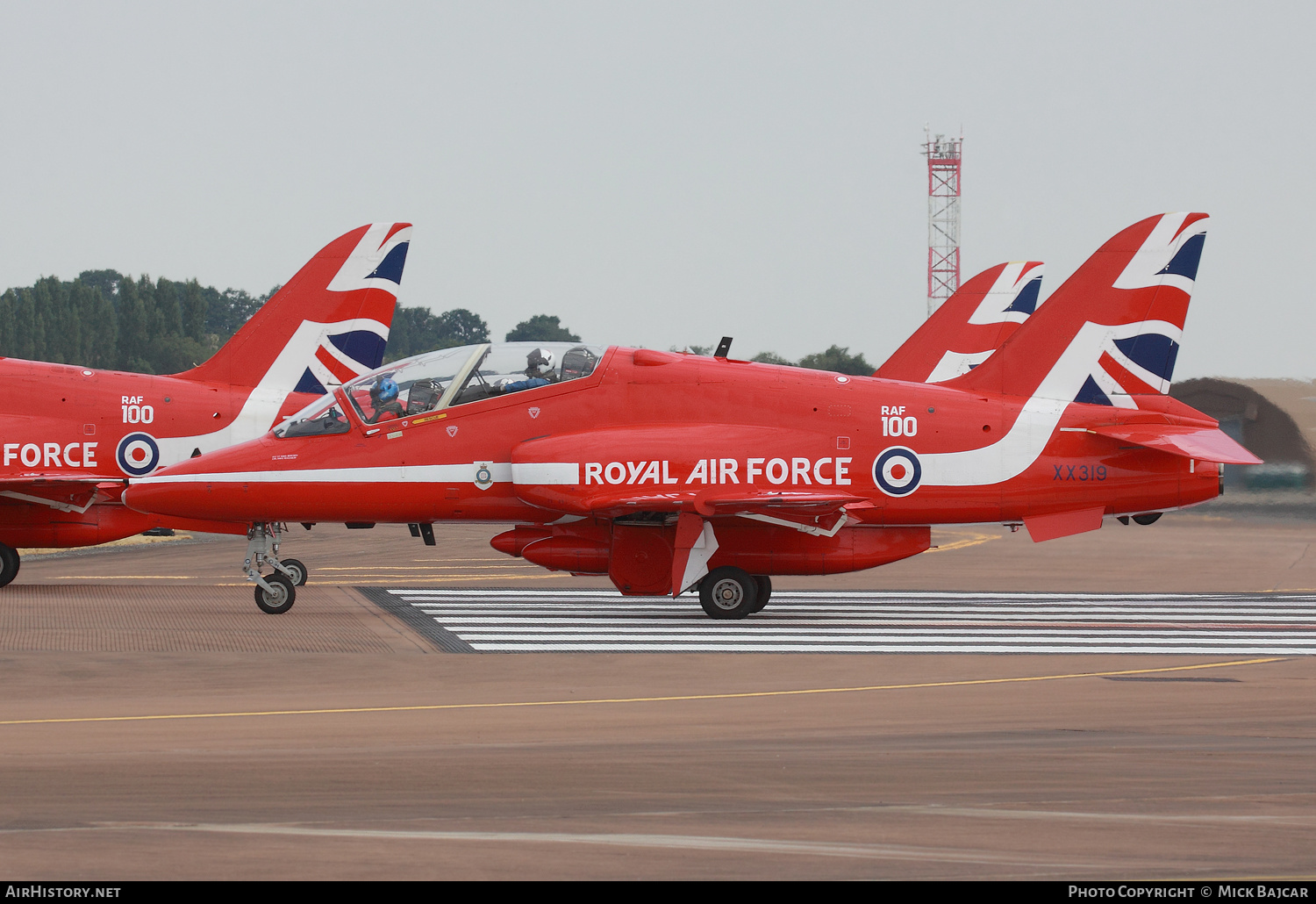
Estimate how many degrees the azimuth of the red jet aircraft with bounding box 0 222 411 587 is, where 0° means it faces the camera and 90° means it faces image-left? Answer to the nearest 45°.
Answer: approximately 90°

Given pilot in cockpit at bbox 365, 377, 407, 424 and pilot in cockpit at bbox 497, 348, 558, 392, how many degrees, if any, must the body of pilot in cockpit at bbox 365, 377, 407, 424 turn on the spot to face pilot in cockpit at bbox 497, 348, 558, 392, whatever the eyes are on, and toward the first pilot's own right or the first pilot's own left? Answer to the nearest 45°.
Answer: approximately 180°

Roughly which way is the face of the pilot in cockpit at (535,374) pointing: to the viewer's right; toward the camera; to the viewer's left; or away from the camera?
to the viewer's left

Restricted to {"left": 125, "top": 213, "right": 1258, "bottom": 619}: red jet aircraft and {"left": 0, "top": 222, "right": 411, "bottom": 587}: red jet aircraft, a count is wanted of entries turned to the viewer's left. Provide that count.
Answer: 2

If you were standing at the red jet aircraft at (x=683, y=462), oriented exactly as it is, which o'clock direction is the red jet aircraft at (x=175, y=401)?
the red jet aircraft at (x=175, y=401) is roughly at 1 o'clock from the red jet aircraft at (x=683, y=462).

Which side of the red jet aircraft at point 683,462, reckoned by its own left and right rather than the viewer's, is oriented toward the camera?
left

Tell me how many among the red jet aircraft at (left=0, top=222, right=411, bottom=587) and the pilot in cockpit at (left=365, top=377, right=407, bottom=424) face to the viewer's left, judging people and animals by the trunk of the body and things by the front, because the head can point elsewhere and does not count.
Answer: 2

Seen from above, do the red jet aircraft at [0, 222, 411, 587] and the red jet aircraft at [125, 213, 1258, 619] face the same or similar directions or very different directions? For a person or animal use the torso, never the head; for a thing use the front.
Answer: same or similar directions

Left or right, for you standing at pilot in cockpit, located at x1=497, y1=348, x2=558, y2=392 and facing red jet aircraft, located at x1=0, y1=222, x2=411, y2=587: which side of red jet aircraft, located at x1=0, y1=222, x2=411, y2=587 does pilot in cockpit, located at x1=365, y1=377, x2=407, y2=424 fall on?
left

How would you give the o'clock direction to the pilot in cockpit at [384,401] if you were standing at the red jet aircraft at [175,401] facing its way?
The pilot in cockpit is roughly at 8 o'clock from the red jet aircraft.

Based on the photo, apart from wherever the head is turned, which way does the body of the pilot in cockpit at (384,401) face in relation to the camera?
to the viewer's left

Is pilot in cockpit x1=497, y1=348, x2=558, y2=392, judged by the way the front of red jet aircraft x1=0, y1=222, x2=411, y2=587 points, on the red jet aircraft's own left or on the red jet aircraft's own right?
on the red jet aircraft's own left
